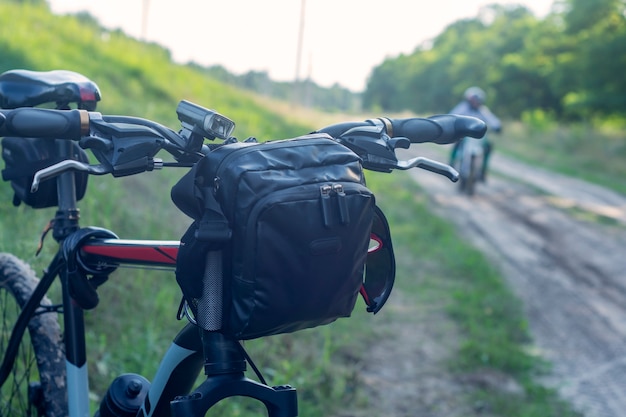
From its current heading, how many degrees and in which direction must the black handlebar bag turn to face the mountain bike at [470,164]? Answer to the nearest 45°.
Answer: approximately 135° to its left

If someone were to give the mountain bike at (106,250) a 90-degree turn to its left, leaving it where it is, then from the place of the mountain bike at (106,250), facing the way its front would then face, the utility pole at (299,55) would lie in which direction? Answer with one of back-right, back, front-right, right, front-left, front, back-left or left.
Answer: front-left

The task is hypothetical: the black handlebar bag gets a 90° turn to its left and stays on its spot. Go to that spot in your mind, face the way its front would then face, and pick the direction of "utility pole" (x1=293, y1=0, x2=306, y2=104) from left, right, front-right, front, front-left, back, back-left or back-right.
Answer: front-left
